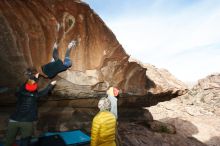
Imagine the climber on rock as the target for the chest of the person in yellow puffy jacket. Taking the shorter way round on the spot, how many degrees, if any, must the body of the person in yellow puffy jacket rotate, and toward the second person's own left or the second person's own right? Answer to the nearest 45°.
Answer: approximately 45° to the second person's own left

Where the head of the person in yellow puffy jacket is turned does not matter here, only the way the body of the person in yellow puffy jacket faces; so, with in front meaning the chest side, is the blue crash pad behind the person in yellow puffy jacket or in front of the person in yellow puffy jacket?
in front

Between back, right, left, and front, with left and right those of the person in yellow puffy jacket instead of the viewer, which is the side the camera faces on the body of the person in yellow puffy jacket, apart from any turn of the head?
back
